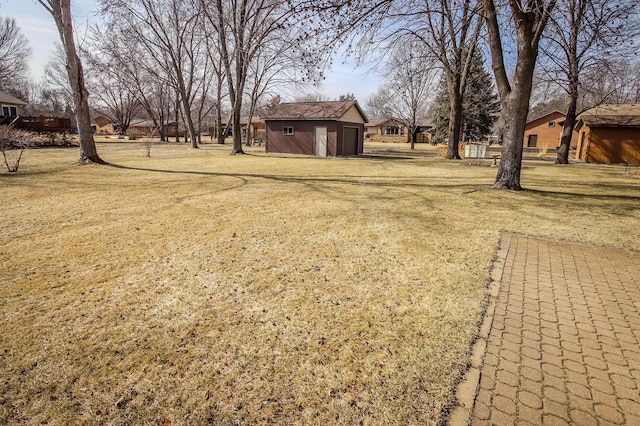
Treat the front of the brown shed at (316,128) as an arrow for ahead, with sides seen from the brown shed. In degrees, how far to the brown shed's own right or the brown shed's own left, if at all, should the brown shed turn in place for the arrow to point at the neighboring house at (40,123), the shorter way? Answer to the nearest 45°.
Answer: approximately 135° to the brown shed's own right

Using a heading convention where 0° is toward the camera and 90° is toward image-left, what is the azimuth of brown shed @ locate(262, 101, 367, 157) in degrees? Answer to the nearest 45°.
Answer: approximately 315°

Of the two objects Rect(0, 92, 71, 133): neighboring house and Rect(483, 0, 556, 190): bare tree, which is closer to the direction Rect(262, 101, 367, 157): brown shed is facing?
the bare tree

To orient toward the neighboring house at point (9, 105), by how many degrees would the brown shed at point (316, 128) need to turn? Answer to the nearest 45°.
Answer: approximately 135° to its right

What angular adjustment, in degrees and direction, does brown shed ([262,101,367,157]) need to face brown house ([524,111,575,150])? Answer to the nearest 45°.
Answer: approximately 90° to its left

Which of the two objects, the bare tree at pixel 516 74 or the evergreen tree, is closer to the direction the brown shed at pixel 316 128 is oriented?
the bare tree

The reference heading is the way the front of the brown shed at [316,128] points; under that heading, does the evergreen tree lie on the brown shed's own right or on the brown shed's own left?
on the brown shed's own left

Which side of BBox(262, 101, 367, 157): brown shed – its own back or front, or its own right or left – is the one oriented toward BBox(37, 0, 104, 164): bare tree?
right

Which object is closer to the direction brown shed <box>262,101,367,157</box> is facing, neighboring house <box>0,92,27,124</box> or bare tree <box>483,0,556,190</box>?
the bare tree
